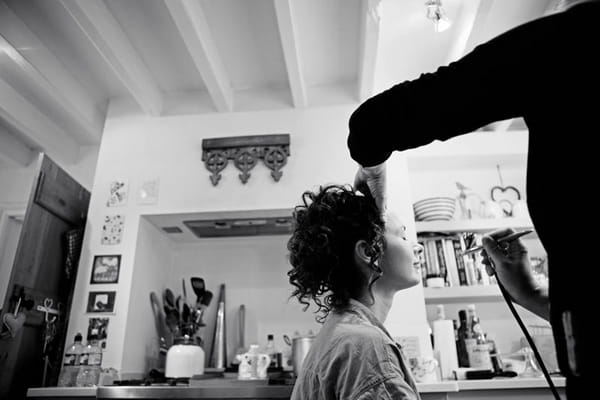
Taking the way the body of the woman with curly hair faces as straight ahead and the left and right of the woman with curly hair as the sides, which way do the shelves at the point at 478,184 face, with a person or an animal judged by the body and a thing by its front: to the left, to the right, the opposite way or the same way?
to the right

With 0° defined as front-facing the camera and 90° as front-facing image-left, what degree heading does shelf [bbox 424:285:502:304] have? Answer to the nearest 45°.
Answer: approximately 0°

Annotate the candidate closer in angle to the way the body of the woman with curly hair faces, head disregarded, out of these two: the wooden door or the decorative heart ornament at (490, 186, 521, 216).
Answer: the decorative heart ornament

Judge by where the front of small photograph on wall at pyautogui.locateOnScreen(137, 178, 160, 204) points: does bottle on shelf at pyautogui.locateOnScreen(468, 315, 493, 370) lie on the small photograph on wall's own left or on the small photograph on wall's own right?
on the small photograph on wall's own left

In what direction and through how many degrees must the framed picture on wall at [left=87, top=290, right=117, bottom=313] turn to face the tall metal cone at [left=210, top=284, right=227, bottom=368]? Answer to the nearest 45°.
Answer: approximately 90° to its left

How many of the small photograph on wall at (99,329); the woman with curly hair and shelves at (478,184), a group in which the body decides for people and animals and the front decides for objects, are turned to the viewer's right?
1

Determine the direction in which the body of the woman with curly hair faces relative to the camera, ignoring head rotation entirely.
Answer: to the viewer's right

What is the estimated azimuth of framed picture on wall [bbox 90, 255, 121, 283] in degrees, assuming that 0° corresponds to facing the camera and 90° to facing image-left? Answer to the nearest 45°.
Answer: approximately 0°

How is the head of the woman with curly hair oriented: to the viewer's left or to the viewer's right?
to the viewer's right
